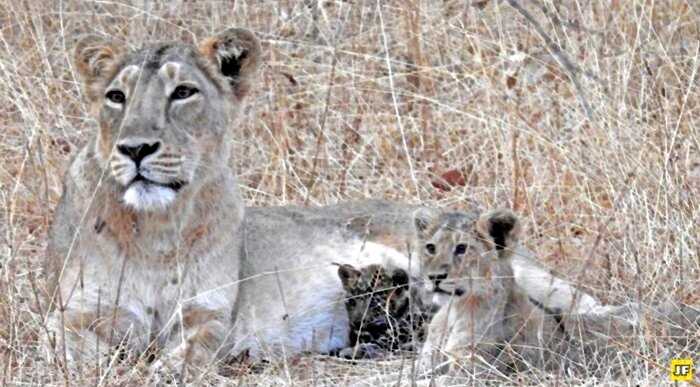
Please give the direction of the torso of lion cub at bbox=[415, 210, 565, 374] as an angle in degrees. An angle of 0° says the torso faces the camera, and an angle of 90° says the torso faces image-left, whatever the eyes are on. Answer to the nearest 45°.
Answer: approximately 45°

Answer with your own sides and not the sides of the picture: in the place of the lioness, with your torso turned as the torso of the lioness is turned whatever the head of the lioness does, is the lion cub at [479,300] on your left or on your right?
on your left

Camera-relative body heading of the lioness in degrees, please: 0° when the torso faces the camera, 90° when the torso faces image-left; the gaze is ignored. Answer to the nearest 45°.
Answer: approximately 45°

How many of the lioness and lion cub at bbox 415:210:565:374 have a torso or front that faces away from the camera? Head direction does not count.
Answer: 0

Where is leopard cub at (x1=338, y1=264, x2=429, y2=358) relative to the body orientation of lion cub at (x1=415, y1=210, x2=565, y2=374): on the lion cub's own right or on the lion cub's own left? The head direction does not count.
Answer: on the lion cub's own right
